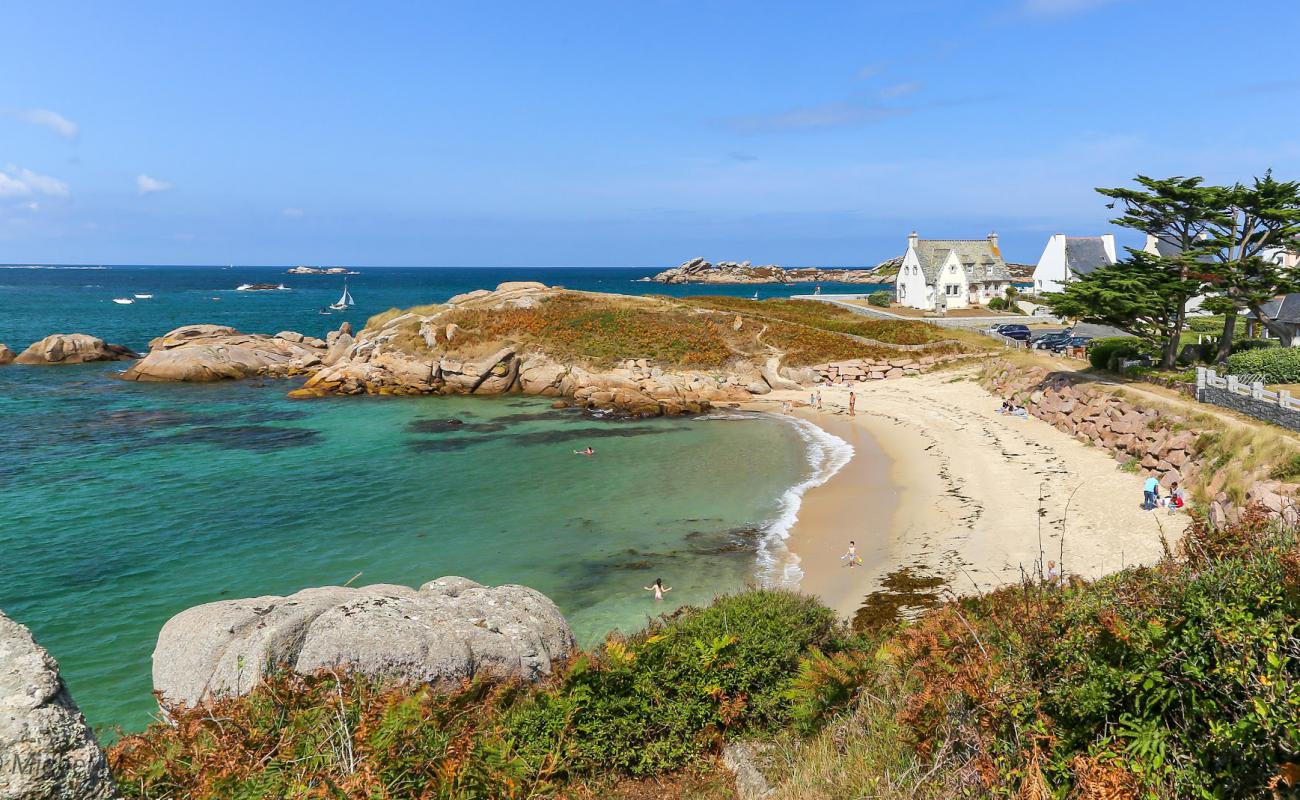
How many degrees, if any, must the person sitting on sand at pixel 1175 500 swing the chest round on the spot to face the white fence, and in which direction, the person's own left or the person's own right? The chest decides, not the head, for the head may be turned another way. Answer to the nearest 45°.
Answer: approximately 90° to the person's own right

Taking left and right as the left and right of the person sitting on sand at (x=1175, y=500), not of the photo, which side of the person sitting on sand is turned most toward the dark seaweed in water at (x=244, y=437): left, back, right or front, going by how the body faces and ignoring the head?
front

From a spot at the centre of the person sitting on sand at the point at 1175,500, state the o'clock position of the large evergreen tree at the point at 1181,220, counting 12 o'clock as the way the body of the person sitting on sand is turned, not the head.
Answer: The large evergreen tree is roughly at 3 o'clock from the person sitting on sand.

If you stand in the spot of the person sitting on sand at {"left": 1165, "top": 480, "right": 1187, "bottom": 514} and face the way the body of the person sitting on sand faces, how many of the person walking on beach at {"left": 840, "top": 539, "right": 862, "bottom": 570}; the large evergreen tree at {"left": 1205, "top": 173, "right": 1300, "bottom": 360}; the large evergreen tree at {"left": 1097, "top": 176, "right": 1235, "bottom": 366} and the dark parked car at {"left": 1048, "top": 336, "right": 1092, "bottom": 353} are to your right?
3

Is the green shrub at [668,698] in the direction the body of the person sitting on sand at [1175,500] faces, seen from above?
no

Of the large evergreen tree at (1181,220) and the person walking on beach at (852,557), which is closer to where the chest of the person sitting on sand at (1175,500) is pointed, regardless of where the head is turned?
the person walking on beach

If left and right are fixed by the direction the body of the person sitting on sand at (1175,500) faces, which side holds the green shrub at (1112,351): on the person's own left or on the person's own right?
on the person's own right

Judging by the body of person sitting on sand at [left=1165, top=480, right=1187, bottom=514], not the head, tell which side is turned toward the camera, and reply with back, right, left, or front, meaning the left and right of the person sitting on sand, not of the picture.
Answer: left

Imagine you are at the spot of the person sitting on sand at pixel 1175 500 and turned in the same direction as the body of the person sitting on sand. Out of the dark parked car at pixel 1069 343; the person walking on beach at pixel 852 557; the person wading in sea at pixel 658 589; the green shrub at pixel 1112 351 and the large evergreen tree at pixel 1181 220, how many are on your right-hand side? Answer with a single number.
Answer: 3

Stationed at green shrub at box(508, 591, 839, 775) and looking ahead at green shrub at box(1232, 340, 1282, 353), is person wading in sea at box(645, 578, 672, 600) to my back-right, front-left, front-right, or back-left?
front-left

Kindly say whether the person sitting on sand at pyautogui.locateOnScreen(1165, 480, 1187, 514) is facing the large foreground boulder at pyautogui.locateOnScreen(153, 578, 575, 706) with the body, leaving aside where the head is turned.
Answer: no

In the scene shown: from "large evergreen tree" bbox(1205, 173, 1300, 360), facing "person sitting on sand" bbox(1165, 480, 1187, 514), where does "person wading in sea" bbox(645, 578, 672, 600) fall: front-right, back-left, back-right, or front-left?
front-right
